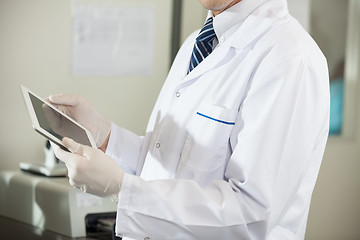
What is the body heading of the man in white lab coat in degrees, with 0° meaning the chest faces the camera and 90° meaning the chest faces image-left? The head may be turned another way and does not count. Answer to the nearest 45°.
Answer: approximately 45°

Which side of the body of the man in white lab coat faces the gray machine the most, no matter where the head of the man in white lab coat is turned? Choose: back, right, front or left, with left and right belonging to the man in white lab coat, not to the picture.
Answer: right

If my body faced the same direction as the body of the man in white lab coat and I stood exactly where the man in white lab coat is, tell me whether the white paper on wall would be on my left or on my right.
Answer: on my right
